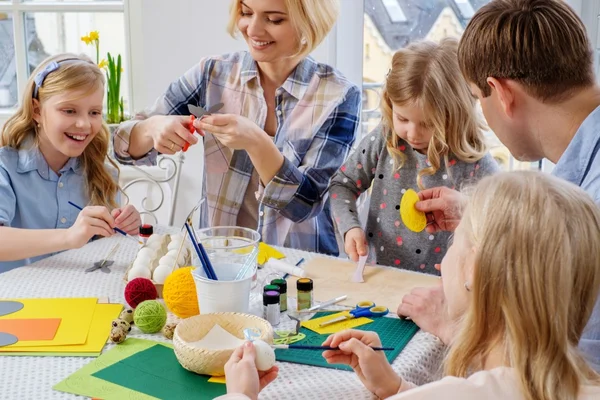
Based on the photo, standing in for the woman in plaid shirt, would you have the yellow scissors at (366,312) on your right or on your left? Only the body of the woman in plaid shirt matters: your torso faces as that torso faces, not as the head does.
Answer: on your left

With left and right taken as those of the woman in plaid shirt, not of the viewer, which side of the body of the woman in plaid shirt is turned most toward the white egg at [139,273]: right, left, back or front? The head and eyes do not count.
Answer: front

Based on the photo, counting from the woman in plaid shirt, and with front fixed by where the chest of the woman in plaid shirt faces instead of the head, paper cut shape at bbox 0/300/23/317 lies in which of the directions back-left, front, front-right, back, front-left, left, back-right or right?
front

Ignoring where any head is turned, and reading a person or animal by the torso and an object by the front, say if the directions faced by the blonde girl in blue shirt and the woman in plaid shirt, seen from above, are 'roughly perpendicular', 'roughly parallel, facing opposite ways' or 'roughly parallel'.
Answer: roughly perpendicular

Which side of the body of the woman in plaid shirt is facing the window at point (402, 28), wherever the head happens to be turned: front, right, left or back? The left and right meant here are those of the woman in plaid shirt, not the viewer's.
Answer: back

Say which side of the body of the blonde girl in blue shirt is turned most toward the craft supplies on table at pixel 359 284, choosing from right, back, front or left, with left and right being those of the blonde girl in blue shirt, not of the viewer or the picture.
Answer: front

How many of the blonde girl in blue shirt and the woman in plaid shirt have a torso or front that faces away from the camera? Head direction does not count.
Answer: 0

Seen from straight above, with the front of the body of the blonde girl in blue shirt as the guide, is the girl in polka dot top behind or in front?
in front

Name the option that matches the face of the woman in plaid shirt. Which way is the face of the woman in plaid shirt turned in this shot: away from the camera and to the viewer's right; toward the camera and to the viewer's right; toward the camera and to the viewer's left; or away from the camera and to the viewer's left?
toward the camera and to the viewer's left

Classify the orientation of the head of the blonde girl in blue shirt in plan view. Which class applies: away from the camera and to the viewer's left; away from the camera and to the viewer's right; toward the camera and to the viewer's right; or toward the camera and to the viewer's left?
toward the camera and to the viewer's right

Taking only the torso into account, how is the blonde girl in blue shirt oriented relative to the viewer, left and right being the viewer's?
facing the viewer and to the right of the viewer

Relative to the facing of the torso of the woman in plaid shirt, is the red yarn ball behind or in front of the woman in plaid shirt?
in front

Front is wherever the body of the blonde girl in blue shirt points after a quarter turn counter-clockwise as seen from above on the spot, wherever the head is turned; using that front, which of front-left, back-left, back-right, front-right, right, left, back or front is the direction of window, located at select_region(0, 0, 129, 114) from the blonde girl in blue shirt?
front-left

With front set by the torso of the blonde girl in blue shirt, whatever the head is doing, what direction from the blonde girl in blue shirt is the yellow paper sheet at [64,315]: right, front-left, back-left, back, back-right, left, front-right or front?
front-right

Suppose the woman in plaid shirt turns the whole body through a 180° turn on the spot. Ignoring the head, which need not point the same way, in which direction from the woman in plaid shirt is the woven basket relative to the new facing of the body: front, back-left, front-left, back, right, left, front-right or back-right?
back-right

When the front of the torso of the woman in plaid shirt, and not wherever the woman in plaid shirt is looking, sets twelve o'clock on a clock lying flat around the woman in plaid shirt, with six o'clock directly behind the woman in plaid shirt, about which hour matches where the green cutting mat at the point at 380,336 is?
The green cutting mat is roughly at 10 o'clock from the woman in plaid shirt.

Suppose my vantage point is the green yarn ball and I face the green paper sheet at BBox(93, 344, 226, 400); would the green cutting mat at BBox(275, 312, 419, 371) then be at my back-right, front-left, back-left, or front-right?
front-left

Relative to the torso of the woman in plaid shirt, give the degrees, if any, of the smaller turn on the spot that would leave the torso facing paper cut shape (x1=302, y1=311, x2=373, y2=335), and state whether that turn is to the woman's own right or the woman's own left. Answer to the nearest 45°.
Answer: approximately 45° to the woman's own left
